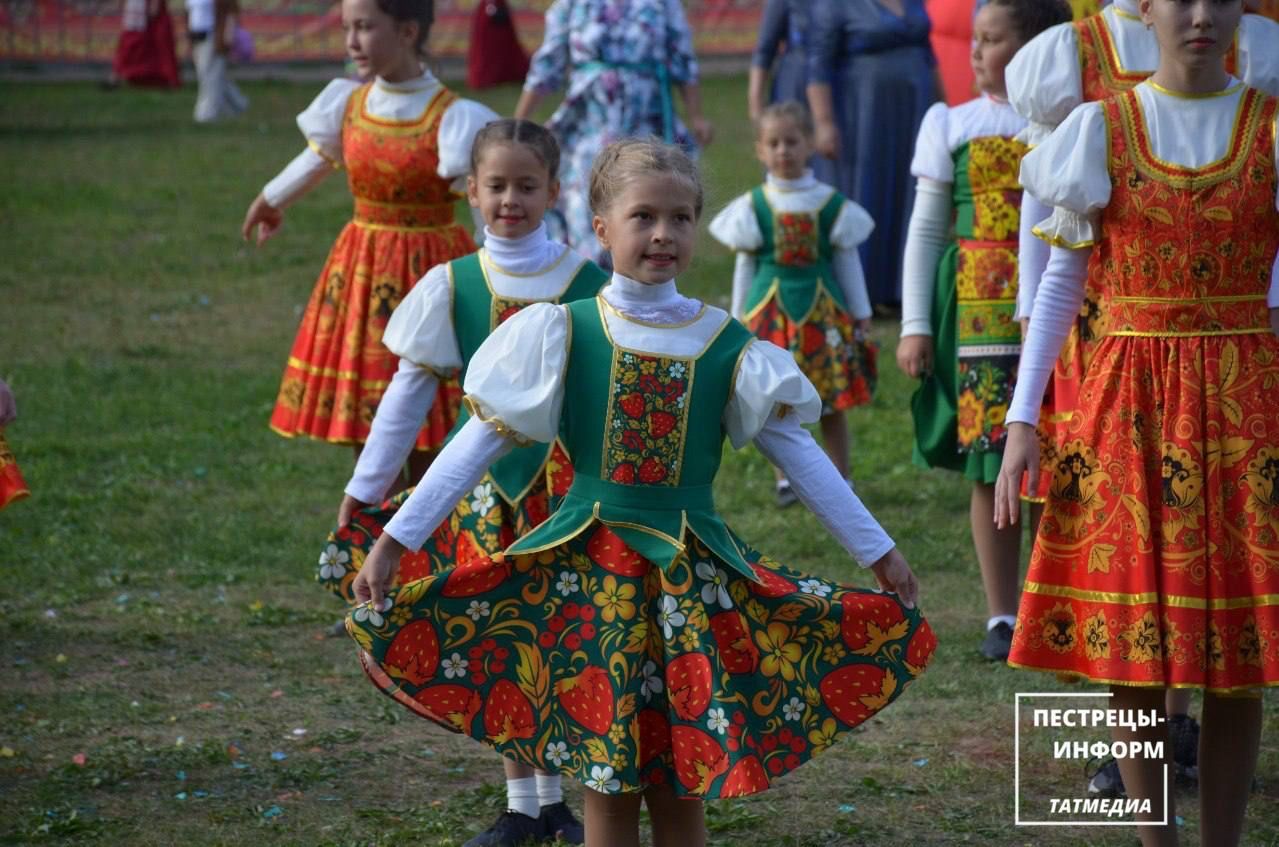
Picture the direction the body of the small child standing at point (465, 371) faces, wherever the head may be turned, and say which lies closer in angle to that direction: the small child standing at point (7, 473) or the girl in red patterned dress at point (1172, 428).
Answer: the girl in red patterned dress

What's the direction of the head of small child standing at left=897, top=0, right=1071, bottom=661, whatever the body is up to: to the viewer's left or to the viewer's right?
to the viewer's left

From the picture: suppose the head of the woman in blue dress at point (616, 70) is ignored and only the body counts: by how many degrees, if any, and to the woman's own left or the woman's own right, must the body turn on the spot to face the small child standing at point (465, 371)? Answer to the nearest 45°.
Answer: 0° — they already face them

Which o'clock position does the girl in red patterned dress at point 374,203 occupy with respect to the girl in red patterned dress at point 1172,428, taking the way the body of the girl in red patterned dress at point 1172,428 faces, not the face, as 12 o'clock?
the girl in red patterned dress at point 374,203 is roughly at 4 o'clock from the girl in red patterned dress at point 1172,428.

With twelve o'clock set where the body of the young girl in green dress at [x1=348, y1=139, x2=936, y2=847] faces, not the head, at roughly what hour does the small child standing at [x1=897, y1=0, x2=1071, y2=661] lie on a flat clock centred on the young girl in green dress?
The small child standing is roughly at 7 o'clock from the young girl in green dress.
